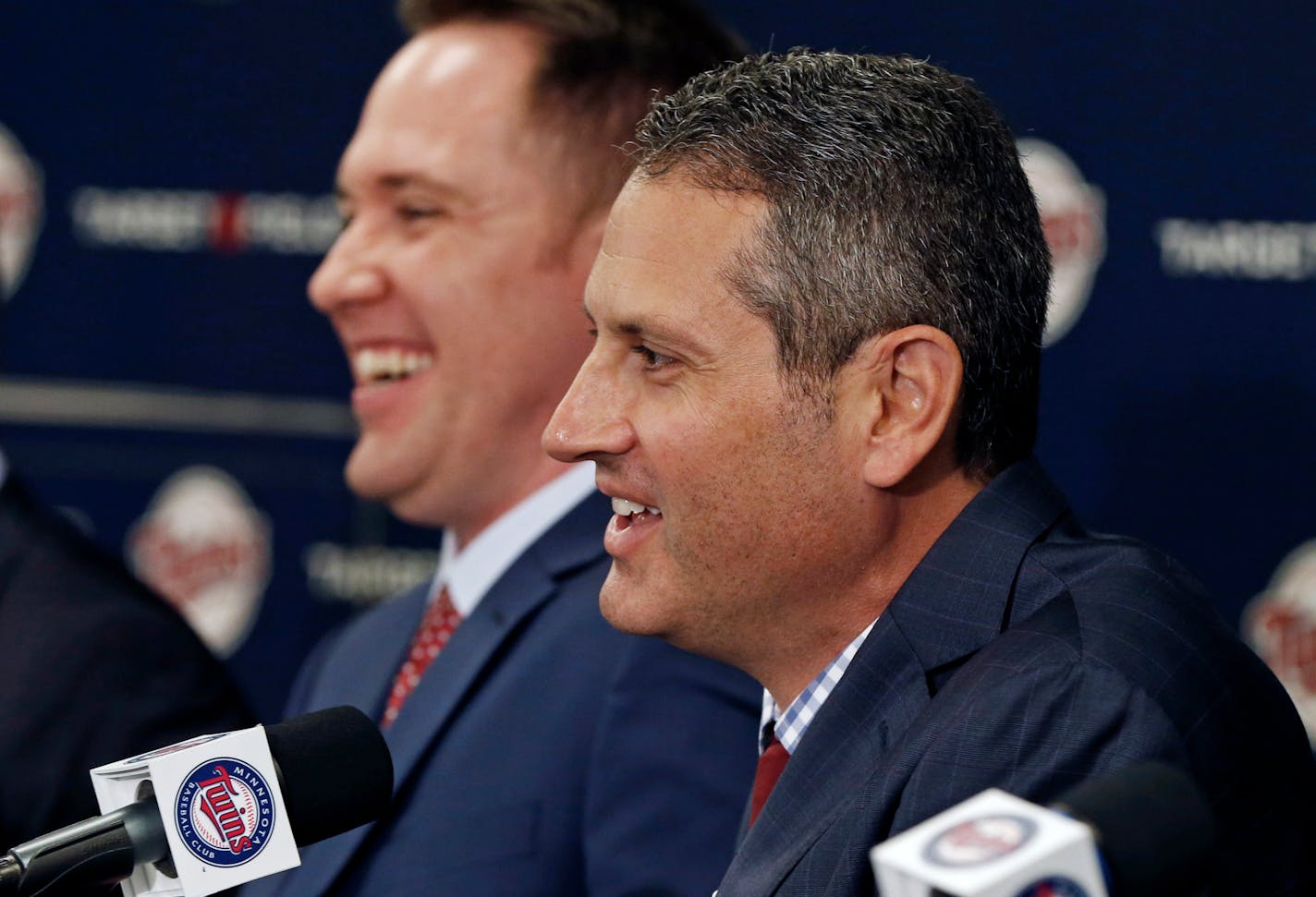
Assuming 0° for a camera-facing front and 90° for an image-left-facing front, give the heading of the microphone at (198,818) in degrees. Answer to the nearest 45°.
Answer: approximately 270°

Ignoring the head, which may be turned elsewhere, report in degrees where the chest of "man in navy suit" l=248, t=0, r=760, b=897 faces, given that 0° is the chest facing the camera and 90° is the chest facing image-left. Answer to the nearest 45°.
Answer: approximately 45°

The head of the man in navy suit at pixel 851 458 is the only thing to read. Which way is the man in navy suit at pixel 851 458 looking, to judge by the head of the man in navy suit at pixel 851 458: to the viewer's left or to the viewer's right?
to the viewer's left

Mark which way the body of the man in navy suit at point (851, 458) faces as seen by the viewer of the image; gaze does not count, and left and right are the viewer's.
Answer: facing to the left of the viewer

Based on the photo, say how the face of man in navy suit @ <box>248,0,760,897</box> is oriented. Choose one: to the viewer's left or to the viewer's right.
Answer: to the viewer's left

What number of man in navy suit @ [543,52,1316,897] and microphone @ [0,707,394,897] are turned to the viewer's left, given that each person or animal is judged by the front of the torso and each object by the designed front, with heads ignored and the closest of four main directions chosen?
1

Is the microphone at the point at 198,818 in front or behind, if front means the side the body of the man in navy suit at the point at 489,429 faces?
in front

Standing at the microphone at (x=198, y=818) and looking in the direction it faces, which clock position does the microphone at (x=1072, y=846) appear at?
the microphone at (x=1072, y=846) is roughly at 2 o'clock from the microphone at (x=198, y=818).

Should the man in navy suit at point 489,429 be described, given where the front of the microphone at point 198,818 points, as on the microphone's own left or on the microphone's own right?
on the microphone's own left
